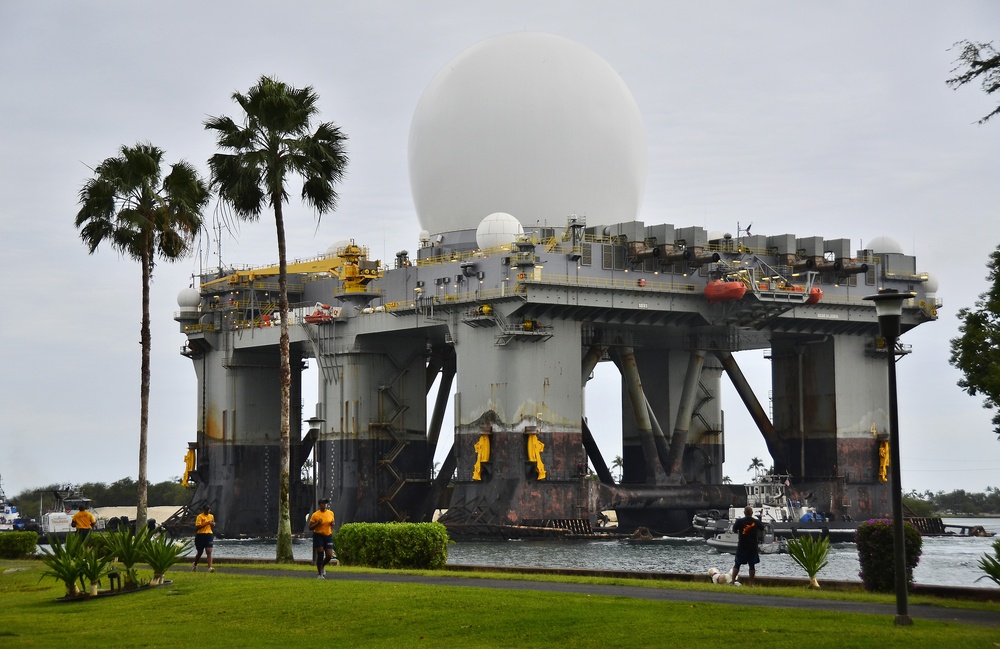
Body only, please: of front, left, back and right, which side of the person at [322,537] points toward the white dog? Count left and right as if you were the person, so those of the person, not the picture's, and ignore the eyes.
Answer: left

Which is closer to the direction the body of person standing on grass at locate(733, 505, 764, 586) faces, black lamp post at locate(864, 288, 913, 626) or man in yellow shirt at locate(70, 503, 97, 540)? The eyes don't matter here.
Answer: the man in yellow shirt

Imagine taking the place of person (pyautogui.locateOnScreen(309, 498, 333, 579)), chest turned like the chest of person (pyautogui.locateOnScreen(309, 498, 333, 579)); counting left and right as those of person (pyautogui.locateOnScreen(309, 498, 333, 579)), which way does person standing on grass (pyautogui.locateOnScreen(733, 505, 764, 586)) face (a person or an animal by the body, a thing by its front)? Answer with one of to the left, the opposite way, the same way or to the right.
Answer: the opposite way

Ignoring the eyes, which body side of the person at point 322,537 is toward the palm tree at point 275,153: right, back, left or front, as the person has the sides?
back

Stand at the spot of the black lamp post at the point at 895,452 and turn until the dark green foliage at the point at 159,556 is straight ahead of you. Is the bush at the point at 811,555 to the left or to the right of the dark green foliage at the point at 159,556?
right

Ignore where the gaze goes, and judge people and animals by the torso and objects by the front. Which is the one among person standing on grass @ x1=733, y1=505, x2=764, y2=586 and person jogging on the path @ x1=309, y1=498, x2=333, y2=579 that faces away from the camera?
person standing on grass @ x1=733, y1=505, x2=764, y2=586

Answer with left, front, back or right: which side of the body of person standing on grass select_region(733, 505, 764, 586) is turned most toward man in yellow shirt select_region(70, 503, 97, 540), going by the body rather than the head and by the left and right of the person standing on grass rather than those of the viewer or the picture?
left

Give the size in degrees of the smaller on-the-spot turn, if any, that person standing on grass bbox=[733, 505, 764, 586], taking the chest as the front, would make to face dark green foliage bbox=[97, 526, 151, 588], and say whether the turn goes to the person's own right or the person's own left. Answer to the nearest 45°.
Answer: approximately 90° to the person's own left

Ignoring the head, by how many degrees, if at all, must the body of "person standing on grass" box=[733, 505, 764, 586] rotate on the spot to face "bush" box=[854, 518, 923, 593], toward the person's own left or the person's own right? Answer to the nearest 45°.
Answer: approximately 135° to the person's own right

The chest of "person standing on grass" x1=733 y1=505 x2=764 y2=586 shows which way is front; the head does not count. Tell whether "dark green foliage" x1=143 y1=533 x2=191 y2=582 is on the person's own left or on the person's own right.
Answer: on the person's own left

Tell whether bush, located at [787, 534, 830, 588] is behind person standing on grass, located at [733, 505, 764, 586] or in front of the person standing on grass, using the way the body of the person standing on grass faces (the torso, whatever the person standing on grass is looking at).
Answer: behind

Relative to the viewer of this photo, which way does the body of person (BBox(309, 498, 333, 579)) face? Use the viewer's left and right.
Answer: facing the viewer

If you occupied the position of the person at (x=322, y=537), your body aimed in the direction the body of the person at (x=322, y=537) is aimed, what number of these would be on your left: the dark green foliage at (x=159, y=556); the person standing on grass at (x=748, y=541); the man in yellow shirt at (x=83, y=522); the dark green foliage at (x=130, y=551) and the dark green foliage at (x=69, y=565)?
1

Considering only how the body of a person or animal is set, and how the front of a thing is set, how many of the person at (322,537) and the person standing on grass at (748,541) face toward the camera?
1

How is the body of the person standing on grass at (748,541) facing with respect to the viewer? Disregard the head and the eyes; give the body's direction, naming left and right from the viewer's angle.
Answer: facing away from the viewer

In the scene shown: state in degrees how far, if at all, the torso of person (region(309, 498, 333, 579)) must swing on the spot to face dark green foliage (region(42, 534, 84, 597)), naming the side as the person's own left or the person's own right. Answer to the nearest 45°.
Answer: approximately 45° to the person's own right
